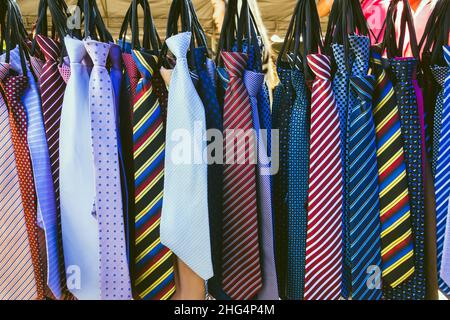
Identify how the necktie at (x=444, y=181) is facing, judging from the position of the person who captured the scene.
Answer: facing the viewer

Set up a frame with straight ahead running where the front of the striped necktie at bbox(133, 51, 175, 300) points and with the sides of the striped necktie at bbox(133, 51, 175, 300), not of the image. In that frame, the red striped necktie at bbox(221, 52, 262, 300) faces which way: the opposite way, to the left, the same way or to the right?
the same way

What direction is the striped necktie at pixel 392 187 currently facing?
toward the camera

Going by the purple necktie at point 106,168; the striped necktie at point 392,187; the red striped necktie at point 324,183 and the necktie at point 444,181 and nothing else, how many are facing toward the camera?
4

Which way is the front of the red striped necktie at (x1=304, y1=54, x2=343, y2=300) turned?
toward the camera

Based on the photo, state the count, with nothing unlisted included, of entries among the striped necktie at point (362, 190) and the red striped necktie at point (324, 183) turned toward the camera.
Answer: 2
